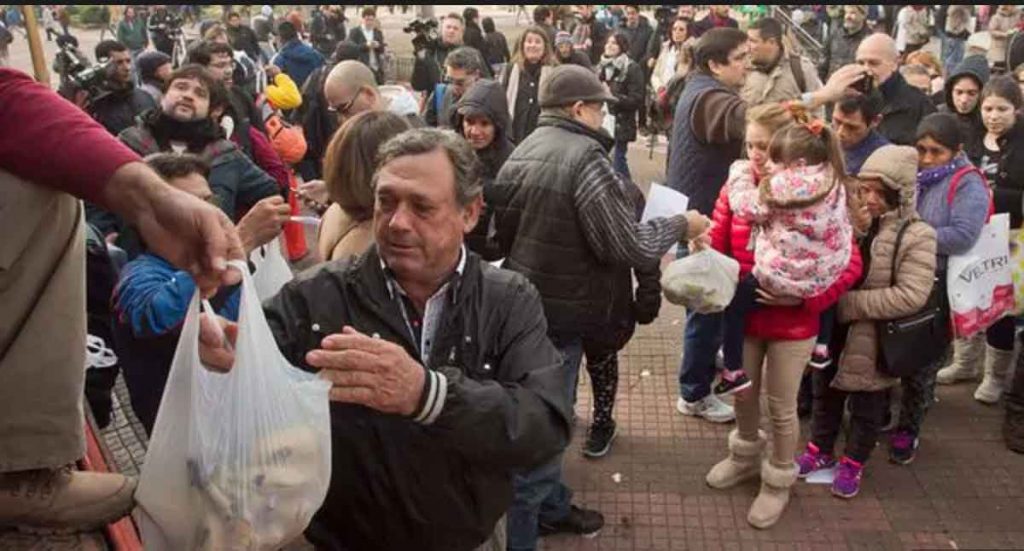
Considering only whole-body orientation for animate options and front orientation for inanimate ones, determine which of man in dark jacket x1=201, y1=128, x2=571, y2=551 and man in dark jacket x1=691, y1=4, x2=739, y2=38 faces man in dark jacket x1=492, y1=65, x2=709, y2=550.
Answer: man in dark jacket x1=691, y1=4, x2=739, y2=38

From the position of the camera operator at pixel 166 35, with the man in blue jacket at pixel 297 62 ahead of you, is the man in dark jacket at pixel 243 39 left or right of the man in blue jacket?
left

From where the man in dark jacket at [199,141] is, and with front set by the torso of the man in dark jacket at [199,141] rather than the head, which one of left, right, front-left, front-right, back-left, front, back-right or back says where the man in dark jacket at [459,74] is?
back-left

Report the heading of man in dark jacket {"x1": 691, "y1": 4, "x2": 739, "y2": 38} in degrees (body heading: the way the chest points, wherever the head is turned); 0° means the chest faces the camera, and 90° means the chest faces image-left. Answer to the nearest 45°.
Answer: approximately 0°

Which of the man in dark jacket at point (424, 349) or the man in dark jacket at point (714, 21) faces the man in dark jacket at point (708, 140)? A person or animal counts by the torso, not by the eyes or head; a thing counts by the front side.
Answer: the man in dark jacket at point (714, 21)

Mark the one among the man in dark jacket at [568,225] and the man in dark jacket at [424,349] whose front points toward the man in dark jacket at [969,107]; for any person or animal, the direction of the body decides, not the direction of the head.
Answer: the man in dark jacket at [568,225]

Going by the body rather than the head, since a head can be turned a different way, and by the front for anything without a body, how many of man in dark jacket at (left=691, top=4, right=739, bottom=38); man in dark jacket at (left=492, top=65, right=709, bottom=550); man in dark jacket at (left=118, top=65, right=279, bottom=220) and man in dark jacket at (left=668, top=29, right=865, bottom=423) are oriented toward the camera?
2

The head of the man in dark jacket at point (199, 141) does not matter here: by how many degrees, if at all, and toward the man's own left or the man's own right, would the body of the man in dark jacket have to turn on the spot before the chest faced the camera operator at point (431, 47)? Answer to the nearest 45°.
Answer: approximately 135° to the man's own left

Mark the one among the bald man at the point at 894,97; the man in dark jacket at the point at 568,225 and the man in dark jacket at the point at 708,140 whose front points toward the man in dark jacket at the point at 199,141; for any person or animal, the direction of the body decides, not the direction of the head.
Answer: the bald man

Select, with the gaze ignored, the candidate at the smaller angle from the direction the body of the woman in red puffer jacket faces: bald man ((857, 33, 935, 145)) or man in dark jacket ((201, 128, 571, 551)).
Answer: the man in dark jacket

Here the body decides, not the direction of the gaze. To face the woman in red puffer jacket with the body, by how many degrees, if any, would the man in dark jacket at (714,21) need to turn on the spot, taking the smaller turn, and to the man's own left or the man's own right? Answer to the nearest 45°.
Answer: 0° — they already face them
